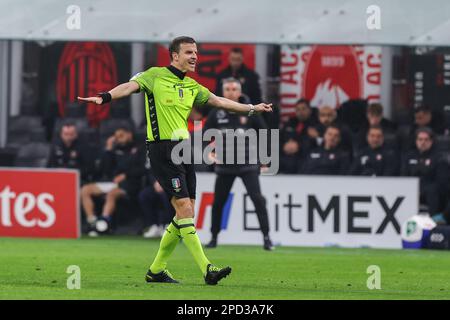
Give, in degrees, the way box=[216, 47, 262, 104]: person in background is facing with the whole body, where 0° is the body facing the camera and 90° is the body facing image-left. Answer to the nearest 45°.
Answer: approximately 0°

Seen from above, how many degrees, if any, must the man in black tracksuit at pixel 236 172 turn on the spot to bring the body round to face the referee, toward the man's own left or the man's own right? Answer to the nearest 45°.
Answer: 0° — they already face them

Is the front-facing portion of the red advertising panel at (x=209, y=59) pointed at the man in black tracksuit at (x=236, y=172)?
yes
